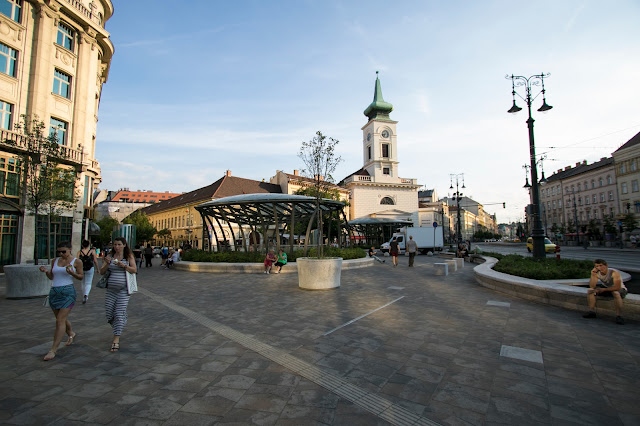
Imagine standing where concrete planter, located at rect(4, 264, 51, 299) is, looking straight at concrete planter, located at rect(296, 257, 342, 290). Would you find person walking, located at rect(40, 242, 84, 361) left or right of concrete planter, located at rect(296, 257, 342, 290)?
right

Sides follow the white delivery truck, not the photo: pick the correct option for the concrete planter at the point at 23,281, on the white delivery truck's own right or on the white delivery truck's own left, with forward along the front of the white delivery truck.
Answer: on the white delivery truck's own left

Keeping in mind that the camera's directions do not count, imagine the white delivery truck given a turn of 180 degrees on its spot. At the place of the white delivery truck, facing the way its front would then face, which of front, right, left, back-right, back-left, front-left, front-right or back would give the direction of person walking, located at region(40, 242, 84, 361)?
right

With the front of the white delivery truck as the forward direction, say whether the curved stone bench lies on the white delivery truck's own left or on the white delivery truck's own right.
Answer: on the white delivery truck's own left

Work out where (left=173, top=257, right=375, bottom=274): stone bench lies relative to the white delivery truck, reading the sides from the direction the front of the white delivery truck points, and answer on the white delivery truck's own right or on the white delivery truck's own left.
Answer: on the white delivery truck's own left

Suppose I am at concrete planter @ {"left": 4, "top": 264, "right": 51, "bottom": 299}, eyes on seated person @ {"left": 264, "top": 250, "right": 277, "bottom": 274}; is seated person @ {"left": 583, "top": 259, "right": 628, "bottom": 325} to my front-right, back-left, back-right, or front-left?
front-right

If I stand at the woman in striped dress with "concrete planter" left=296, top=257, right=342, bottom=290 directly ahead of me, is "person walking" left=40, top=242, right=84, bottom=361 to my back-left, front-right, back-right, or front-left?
back-left

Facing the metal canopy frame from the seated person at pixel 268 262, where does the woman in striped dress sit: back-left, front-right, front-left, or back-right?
back-left

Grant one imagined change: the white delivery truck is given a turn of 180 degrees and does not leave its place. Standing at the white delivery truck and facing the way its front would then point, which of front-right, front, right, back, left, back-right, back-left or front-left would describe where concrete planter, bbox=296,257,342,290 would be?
right
